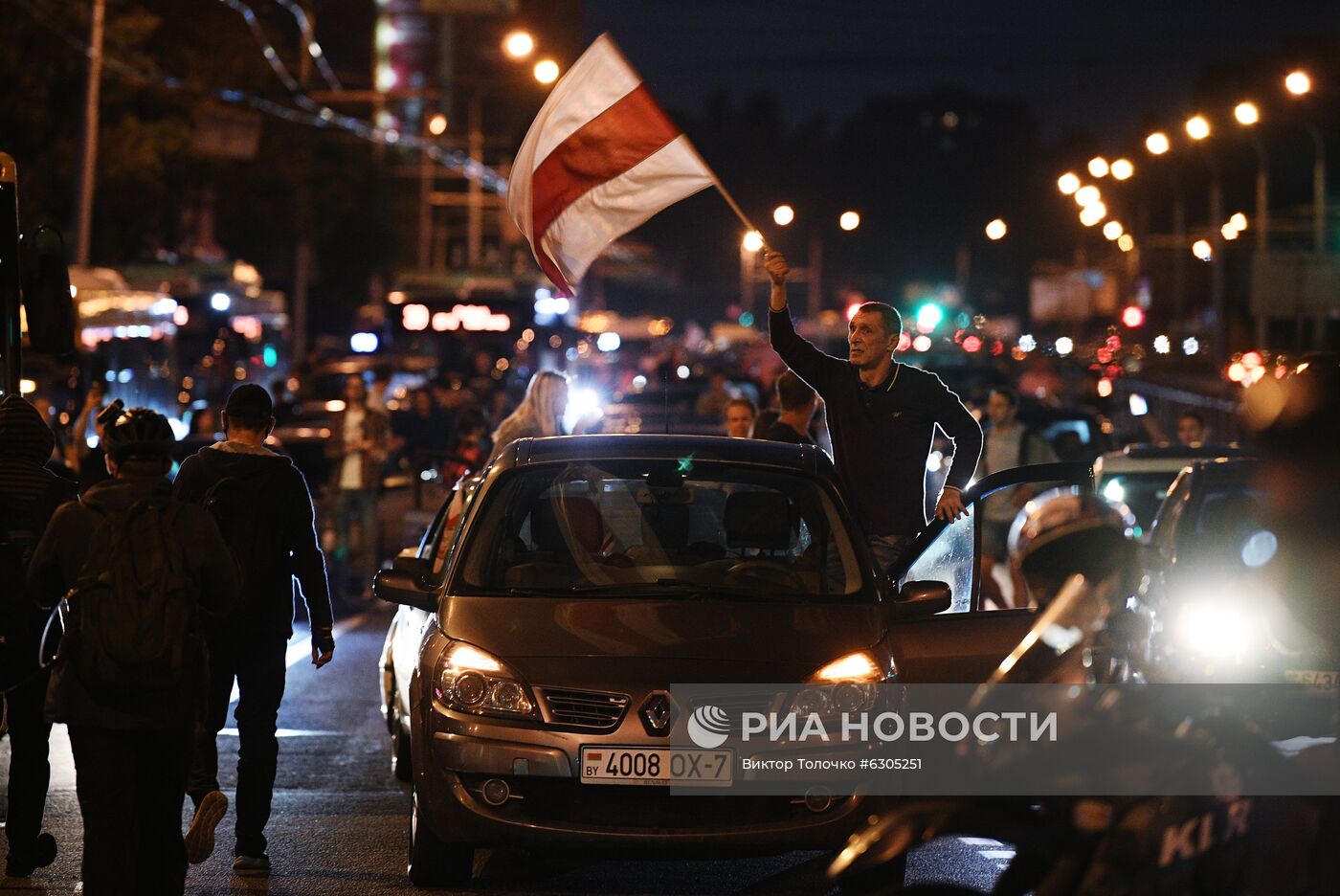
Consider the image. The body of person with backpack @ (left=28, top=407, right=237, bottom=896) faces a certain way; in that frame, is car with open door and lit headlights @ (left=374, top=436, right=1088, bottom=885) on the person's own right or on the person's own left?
on the person's own right

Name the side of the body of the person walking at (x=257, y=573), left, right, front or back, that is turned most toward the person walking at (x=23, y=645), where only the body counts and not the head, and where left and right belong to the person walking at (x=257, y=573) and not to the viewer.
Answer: left

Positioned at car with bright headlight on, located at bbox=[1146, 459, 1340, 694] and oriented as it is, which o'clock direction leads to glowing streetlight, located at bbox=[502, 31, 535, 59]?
The glowing streetlight is roughly at 5 o'clock from the car with bright headlight on.

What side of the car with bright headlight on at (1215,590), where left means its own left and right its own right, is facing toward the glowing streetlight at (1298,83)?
back

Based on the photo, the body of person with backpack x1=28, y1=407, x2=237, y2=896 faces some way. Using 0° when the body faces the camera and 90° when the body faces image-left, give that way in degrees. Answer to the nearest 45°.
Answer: approximately 180°

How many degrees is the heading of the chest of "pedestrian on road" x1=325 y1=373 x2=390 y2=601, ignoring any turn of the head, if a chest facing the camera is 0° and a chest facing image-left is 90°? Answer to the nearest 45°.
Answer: approximately 0°

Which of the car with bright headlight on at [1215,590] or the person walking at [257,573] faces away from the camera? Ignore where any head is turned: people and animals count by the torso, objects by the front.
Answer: the person walking

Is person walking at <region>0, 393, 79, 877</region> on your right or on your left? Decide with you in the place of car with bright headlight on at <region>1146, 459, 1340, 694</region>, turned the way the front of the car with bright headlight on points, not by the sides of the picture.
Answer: on your right

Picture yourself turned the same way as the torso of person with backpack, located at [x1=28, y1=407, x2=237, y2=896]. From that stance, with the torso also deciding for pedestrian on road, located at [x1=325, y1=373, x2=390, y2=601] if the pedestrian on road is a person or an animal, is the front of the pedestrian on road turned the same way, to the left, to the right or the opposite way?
the opposite way

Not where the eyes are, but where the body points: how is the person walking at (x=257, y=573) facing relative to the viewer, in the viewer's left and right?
facing away from the viewer

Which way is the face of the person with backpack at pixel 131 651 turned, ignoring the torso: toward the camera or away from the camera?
away from the camera
